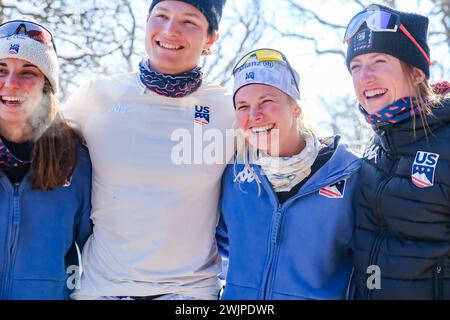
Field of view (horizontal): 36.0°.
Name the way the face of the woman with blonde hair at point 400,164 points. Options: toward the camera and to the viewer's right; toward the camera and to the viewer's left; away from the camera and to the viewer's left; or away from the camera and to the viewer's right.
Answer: toward the camera and to the viewer's left

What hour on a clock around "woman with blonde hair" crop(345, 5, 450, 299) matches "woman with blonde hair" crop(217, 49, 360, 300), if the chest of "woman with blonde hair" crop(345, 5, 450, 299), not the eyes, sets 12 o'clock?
"woman with blonde hair" crop(217, 49, 360, 300) is roughly at 2 o'clock from "woman with blonde hair" crop(345, 5, 450, 299).

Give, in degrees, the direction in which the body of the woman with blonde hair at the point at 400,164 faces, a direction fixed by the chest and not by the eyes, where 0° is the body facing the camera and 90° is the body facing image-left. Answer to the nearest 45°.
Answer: approximately 45°

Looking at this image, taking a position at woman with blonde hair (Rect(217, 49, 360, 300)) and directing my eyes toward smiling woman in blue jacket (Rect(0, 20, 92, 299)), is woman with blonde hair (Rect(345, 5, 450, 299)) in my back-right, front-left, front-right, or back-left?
back-left

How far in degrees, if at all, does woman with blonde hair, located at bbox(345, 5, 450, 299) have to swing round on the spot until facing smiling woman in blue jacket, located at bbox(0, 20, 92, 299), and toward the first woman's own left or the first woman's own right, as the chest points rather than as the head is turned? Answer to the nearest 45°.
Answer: approximately 45° to the first woman's own right
